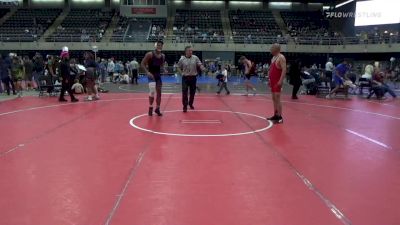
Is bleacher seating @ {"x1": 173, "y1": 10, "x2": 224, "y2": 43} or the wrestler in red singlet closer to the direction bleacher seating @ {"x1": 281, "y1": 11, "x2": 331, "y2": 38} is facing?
the wrestler in red singlet

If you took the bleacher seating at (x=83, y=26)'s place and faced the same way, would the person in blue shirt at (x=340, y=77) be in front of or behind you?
in front

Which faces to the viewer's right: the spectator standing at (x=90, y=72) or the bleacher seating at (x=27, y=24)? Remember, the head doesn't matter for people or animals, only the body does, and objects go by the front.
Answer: the spectator standing

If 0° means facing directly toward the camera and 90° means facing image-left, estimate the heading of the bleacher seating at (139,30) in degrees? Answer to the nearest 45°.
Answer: approximately 0°

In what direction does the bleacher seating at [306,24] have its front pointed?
toward the camera

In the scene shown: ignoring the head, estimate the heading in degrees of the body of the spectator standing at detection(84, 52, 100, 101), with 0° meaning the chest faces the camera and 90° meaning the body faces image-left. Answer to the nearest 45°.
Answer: approximately 270°

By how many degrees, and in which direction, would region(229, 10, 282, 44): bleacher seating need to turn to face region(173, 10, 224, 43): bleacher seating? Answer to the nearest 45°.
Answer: approximately 90° to its right

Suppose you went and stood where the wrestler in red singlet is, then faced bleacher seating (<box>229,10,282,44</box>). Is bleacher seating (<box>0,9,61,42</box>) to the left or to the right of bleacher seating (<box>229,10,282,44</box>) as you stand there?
left

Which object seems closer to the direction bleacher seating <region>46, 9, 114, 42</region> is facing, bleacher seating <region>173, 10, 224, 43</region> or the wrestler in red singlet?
the wrestler in red singlet

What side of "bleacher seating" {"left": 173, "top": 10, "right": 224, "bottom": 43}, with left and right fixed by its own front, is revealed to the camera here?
front

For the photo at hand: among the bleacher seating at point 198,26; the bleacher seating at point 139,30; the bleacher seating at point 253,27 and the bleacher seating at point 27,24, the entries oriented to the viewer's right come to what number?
0

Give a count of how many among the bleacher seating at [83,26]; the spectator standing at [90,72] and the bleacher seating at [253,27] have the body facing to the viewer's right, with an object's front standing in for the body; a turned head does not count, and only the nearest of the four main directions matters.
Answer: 1

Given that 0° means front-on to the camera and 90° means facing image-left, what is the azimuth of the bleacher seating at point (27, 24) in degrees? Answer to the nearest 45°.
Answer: approximately 0°

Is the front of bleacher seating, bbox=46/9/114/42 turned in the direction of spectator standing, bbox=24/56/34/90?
yes

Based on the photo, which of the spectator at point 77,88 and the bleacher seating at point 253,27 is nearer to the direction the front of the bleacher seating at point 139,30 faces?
the spectator

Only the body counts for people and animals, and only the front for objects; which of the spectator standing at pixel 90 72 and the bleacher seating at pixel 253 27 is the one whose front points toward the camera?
the bleacher seating

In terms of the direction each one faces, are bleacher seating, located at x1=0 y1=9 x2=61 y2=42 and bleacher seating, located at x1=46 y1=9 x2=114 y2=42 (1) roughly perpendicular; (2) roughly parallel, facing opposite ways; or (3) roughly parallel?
roughly parallel

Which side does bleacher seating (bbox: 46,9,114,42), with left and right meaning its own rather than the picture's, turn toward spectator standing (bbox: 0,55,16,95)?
front

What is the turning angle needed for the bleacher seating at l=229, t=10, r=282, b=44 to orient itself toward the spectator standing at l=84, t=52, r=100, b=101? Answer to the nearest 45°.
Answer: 0° — it already faces them

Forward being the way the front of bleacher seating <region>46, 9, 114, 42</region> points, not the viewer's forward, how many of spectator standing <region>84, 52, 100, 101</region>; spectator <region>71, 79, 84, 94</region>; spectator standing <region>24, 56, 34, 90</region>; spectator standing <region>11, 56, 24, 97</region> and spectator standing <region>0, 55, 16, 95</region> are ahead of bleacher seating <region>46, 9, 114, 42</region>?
5
